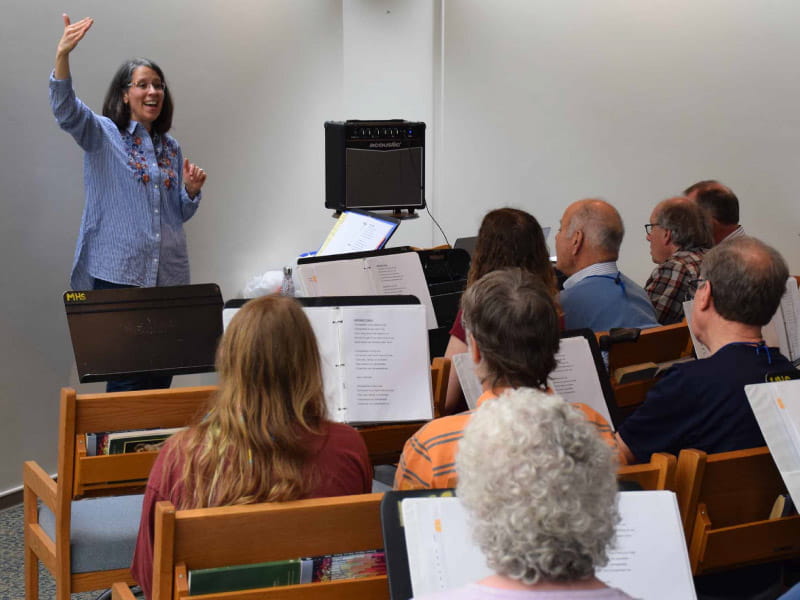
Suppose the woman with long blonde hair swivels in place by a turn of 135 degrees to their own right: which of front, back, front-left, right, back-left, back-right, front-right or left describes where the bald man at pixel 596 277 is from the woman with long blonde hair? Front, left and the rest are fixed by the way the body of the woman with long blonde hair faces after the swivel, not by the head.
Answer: left

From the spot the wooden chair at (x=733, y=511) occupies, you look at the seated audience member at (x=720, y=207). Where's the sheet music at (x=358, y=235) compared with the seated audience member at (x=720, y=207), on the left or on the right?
left

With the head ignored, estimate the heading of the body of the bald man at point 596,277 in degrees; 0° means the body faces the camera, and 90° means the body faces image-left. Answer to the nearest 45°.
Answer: approximately 135°

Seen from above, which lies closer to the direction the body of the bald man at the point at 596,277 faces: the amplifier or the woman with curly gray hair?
the amplifier

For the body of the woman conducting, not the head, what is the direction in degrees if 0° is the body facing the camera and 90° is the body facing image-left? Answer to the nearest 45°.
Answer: approximately 315°

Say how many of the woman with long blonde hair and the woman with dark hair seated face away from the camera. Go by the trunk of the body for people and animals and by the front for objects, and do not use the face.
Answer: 2

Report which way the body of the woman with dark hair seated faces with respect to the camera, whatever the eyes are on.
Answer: away from the camera

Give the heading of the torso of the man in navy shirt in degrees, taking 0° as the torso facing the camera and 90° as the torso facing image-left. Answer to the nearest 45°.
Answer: approximately 135°

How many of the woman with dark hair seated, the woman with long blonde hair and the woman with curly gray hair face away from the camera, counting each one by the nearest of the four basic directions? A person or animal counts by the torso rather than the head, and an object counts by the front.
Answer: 3

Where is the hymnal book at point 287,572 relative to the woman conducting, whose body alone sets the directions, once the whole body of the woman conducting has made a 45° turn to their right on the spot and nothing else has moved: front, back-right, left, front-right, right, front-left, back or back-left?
front

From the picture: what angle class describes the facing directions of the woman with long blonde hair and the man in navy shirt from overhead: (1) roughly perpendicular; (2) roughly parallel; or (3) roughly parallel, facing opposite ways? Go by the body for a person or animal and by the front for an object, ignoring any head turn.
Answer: roughly parallel

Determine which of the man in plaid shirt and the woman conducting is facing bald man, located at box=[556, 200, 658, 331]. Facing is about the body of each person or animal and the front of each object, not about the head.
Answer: the woman conducting

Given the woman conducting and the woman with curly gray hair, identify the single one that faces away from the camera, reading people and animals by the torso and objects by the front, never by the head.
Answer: the woman with curly gray hair

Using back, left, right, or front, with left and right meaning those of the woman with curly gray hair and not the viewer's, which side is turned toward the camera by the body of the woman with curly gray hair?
back

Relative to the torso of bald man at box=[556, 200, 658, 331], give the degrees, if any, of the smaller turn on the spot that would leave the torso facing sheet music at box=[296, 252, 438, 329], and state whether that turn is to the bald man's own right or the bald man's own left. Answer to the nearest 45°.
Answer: approximately 45° to the bald man's own left

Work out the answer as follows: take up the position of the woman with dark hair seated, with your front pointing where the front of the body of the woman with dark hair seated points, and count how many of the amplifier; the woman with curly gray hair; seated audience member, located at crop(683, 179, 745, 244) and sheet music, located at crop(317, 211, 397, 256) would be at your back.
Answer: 1

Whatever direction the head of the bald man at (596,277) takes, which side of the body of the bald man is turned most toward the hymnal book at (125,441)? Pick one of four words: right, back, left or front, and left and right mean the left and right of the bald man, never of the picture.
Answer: left

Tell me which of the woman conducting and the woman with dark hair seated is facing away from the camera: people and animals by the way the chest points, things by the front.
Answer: the woman with dark hair seated

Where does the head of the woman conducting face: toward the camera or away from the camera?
toward the camera
